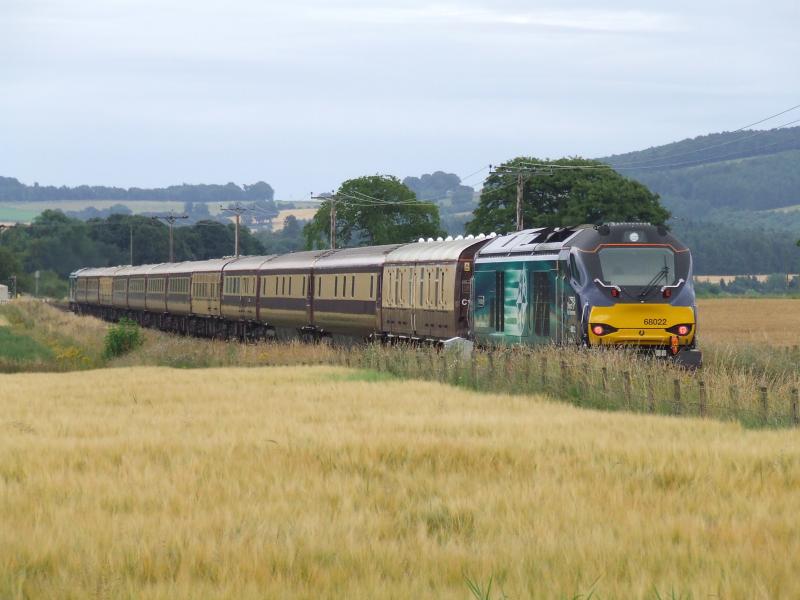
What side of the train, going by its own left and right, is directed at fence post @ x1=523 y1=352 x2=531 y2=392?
front

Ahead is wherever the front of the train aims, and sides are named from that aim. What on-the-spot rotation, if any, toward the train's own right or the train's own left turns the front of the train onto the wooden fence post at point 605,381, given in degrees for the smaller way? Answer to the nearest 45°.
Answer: approximately 45° to the train's own right

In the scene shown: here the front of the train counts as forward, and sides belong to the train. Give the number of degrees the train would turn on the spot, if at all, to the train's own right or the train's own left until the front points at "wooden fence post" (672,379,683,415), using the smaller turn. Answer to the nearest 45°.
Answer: approximately 45° to the train's own right

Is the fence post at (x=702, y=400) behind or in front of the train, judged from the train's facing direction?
in front

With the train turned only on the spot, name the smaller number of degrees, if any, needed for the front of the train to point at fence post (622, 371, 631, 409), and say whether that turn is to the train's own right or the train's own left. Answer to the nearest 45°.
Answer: approximately 45° to the train's own right

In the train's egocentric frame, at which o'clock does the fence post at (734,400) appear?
The fence post is roughly at 1 o'clock from the train.

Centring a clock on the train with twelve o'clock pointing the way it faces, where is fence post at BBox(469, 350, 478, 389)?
The fence post is roughly at 1 o'clock from the train.
